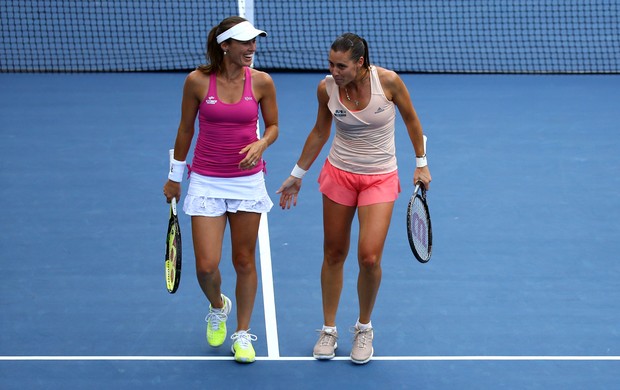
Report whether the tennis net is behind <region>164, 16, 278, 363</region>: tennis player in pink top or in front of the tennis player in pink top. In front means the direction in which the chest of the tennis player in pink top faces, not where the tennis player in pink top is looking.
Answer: behind

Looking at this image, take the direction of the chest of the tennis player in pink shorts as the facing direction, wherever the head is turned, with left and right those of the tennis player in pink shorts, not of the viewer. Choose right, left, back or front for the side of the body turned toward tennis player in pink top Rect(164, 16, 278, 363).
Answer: right

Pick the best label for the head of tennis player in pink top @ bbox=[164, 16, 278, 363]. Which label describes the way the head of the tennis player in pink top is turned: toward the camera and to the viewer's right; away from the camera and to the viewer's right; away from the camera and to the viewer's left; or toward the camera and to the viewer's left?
toward the camera and to the viewer's right

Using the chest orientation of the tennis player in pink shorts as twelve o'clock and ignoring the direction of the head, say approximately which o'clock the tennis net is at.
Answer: The tennis net is roughly at 6 o'clock from the tennis player in pink shorts.

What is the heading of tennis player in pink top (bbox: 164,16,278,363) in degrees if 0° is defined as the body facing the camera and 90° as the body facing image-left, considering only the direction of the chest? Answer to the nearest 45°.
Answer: approximately 0°

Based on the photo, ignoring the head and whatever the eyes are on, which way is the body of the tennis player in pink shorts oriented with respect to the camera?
toward the camera

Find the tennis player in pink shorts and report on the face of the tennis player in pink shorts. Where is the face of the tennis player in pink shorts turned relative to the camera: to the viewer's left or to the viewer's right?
to the viewer's left

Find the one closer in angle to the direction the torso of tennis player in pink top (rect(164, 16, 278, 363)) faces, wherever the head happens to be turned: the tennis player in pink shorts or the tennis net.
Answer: the tennis player in pink shorts

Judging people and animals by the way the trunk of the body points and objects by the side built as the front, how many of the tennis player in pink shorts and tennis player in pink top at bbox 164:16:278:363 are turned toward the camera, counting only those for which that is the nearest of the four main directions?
2

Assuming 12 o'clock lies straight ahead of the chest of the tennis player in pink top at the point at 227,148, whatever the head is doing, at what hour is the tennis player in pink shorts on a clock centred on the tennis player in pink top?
The tennis player in pink shorts is roughly at 9 o'clock from the tennis player in pink top.
